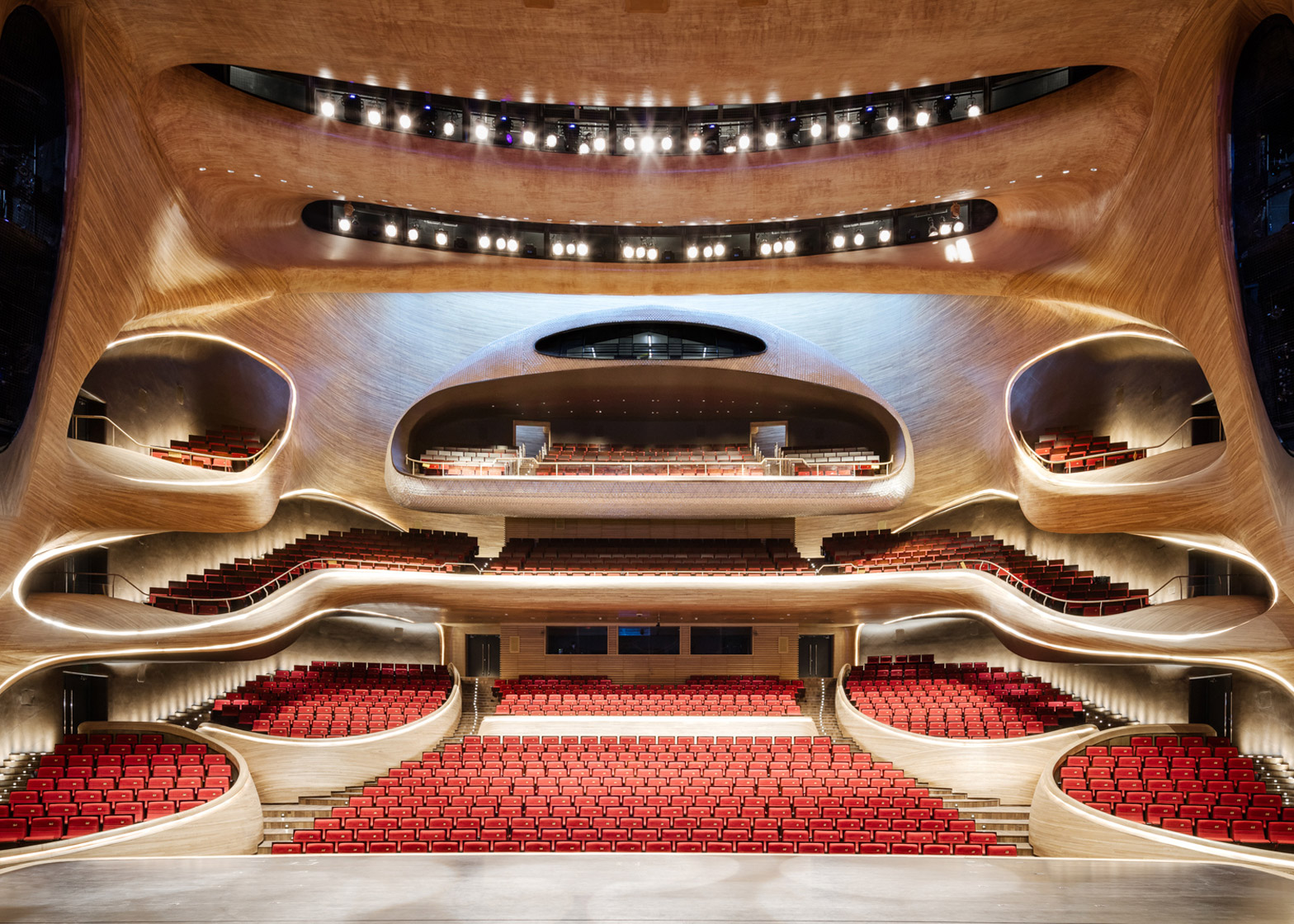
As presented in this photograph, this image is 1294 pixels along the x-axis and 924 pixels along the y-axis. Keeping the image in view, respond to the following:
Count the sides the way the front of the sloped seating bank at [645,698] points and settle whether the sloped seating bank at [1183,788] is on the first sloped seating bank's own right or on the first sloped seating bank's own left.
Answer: on the first sloped seating bank's own left

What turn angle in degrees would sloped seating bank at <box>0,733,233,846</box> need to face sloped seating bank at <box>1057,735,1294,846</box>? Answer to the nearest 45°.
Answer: approximately 45° to its left

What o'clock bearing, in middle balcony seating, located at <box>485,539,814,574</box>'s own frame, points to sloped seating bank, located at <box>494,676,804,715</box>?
The sloped seating bank is roughly at 12 o'clock from the middle balcony seating.

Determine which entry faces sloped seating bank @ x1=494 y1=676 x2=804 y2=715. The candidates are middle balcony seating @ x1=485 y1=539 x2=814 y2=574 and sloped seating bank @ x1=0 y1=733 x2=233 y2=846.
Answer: the middle balcony seating
